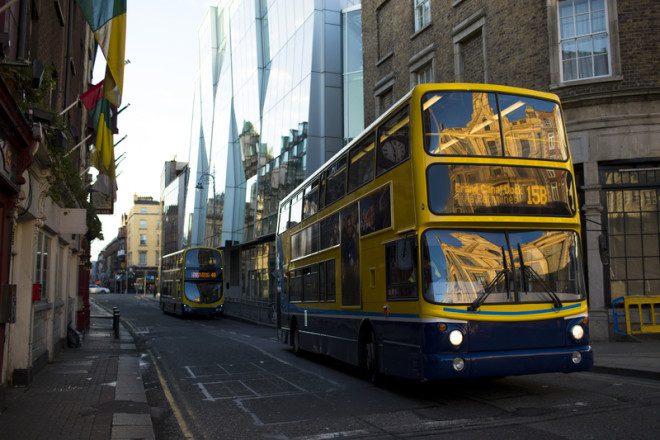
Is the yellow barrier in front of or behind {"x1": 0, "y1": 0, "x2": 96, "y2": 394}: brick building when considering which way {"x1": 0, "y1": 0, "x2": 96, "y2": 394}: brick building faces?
in front

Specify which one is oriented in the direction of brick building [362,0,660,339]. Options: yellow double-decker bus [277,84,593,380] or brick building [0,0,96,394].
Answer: brick building [0,0,96,394]

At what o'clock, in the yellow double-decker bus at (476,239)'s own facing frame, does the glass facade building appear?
The glass facade building is roughly at 7 o'clock from the yellow double-decker bus.

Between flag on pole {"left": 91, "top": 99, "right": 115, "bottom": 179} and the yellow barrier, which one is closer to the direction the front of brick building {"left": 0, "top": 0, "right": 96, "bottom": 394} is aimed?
the yellow barrier

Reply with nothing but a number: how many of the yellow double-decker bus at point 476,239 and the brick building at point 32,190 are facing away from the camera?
0

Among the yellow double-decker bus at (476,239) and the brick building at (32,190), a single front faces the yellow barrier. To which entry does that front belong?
the brick building

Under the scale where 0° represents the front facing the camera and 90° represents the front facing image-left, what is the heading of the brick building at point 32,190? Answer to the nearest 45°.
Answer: approximately 270°

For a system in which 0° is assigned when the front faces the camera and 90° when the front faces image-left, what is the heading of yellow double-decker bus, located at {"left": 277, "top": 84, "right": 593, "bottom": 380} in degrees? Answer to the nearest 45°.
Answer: approximately 315°

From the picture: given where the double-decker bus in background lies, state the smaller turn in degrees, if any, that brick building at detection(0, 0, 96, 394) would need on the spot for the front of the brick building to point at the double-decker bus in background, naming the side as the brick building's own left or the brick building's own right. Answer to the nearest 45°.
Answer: approximately 90° to the brick building's own left

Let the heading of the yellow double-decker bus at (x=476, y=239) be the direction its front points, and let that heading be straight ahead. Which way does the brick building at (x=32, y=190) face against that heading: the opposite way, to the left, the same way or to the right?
to the left

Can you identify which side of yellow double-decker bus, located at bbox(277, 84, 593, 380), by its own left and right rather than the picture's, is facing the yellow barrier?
left

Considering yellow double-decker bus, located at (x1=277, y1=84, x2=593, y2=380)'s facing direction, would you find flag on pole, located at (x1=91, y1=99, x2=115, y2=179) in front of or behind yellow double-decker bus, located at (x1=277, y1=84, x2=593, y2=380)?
behind

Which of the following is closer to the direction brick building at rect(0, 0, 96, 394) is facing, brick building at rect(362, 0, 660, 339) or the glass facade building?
the brick building
